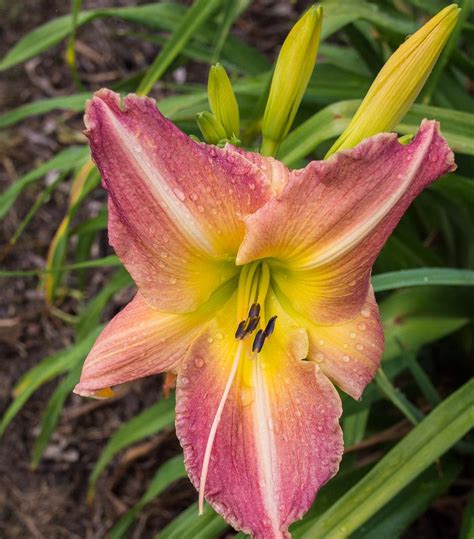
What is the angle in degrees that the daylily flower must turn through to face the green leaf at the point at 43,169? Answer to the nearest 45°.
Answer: approximately 135° to its right

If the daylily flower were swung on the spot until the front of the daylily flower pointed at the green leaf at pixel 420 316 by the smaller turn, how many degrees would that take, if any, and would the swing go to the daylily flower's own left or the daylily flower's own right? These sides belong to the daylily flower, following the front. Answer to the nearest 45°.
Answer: approximately 135° to the daylily flower's own left

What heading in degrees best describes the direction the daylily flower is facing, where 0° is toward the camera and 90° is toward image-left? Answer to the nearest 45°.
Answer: approximately 0°

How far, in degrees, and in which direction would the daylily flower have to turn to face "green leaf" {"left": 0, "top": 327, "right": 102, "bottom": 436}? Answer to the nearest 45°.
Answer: approximately 135° to its right
